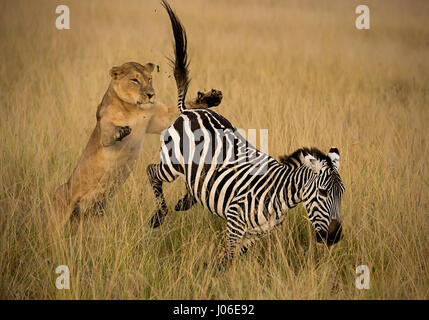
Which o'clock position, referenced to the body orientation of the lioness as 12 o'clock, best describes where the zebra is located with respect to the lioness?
The zebra is roughly at 12 o'clock from the lioness.

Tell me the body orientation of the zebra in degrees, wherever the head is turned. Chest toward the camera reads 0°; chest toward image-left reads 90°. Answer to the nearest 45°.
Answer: approximately 315°

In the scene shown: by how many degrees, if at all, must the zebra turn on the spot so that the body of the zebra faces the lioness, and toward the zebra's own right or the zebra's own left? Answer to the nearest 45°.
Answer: approximately 180°

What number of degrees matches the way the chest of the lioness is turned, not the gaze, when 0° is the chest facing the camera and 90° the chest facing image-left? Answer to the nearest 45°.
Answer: approximately 315°

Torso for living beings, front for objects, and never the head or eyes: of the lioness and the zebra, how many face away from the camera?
0
